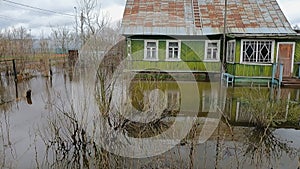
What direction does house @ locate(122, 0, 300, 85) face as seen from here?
toward the camera
